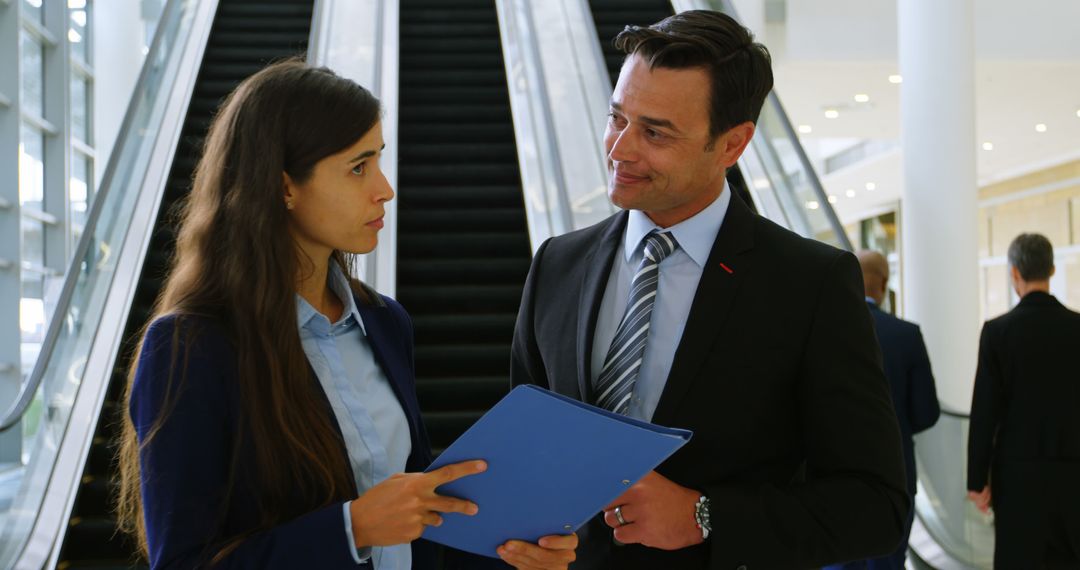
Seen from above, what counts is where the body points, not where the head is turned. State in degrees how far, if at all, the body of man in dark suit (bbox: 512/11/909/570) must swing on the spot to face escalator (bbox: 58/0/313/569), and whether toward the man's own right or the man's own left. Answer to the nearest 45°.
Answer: approximately 90° to the man's own right

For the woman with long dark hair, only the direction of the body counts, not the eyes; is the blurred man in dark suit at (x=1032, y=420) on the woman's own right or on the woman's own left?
on the woman's own left

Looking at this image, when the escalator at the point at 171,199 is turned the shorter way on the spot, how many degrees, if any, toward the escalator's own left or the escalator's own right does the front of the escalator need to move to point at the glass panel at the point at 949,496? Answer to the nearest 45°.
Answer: approximately 45° to the escalator's own left

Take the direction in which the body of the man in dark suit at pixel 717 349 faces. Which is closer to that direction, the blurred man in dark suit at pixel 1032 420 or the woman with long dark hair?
the woman with long dark hair

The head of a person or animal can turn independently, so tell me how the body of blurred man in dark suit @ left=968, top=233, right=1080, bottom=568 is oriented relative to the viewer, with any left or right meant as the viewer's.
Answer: facing away from the viewer

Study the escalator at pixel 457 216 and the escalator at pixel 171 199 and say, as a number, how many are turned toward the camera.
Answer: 2

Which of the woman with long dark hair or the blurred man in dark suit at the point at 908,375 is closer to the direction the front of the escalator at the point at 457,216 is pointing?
the woman with long dark hair

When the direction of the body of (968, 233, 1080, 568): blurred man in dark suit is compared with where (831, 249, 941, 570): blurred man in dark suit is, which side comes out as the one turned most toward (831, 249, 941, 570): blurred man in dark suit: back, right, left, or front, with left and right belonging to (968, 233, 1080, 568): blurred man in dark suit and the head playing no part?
left

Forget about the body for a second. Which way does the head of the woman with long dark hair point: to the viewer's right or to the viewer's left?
to the viewer's right

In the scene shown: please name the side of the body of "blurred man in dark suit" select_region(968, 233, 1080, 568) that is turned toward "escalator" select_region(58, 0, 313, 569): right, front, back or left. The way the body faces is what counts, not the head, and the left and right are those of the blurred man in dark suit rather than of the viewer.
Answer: left

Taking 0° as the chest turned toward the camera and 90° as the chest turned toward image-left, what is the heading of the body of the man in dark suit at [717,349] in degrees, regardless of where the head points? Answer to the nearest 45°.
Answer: approximately 45°

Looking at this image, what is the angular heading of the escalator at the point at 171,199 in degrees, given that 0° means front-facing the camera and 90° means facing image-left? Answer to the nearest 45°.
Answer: approximately 0°
